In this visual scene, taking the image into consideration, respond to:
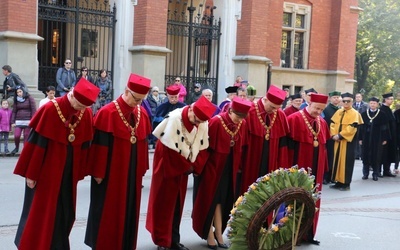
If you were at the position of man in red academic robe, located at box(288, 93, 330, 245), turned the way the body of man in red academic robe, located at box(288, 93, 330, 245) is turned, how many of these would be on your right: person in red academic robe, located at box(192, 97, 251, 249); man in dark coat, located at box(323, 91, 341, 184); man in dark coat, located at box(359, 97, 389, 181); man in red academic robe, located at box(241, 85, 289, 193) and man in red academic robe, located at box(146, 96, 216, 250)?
3

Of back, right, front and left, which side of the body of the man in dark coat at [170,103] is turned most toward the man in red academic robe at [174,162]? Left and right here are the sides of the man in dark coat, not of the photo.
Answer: front

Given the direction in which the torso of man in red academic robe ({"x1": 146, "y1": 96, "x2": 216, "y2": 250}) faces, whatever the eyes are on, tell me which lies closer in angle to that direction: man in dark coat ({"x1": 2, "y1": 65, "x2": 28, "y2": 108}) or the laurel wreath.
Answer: the laurel wreath

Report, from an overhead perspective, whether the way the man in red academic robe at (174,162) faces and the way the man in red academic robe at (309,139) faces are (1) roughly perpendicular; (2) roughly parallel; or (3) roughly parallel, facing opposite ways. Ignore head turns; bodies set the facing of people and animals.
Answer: roughly parallel

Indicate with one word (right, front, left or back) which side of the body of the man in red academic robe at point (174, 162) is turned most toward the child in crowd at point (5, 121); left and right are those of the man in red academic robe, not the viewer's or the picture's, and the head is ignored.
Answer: back

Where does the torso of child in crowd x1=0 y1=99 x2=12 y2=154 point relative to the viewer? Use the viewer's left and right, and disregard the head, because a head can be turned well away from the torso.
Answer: facing the viewer

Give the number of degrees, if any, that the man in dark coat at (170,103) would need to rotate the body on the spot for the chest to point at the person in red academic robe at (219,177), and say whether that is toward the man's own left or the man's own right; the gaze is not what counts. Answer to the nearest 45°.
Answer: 0° — they already face them

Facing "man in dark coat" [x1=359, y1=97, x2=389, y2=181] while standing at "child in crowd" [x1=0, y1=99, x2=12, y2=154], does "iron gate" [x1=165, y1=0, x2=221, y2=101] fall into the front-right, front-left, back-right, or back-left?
front-left

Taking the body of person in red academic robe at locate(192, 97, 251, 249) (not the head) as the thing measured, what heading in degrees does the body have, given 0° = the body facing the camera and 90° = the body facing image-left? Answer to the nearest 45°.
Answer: approximately 315°

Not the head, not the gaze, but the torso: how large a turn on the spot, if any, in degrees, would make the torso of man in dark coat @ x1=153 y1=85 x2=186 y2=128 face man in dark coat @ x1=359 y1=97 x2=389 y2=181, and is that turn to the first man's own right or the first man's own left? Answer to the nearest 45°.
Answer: approximately 135° to the first man's own left

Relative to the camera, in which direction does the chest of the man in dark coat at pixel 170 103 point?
toward the camera

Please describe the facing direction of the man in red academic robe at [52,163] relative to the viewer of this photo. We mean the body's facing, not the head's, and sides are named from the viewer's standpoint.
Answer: facing the viewer and to the right of the viewer
